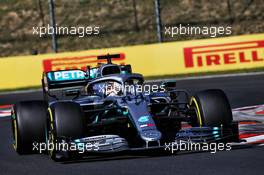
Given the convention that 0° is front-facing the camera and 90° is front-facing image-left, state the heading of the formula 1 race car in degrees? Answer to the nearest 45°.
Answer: approximately 0°

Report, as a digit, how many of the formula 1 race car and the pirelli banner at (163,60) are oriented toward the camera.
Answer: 2

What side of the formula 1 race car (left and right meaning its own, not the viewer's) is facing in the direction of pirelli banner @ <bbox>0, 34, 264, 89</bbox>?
back

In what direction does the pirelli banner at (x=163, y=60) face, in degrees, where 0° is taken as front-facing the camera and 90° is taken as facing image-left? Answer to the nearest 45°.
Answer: approximately 0°

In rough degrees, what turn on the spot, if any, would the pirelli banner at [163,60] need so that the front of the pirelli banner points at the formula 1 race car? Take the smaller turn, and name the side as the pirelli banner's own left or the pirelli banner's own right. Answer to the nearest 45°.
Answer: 0° — it already faces it
